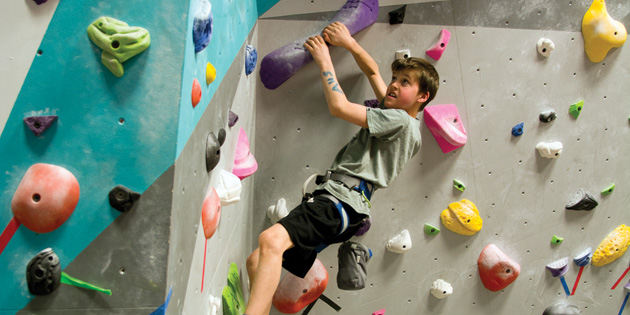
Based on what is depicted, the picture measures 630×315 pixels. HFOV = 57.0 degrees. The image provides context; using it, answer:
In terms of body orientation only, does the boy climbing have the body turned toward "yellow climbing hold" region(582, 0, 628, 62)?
no
